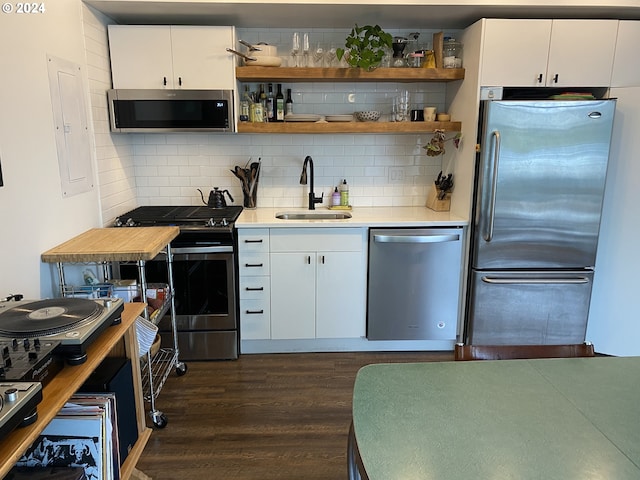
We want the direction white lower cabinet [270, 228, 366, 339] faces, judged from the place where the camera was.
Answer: facing the viewer

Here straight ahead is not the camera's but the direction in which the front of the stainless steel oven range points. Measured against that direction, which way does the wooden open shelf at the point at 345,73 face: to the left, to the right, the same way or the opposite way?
the same way

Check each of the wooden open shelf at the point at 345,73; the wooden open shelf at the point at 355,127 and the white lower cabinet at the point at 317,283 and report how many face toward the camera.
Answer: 3

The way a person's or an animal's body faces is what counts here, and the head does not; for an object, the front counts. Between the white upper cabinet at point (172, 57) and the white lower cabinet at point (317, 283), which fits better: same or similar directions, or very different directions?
same or similar directions

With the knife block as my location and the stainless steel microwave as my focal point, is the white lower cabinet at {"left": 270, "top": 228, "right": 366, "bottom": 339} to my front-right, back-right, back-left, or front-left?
front-left

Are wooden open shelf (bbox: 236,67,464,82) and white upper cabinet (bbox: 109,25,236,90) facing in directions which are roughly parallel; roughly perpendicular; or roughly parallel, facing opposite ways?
roughly parallel

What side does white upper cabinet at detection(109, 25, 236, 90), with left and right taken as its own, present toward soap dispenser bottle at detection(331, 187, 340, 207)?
left

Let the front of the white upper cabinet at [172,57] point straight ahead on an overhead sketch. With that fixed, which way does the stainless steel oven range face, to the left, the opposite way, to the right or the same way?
the same way

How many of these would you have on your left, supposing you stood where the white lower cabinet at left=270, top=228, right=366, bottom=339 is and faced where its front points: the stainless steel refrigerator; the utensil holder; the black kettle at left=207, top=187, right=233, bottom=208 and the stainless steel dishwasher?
2

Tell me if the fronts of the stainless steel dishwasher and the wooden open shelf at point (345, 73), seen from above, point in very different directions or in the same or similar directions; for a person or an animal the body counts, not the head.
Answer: same or similar directions

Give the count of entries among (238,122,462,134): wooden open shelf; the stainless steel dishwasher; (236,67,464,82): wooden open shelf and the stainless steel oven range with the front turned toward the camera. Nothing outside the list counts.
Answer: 4

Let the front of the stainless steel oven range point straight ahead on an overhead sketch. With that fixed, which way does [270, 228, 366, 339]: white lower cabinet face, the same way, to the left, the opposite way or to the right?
the same way

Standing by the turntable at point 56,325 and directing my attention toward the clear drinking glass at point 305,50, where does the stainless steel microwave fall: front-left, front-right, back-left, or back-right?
front-left

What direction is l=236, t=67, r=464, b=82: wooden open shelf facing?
toward the camera

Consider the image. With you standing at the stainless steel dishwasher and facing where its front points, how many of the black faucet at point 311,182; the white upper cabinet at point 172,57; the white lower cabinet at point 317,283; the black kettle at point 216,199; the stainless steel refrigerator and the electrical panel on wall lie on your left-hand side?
1

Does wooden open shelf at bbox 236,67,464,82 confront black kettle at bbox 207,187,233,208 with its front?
no

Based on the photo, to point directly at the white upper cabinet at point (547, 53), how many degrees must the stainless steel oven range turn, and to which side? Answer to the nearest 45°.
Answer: approximately 90° to its left

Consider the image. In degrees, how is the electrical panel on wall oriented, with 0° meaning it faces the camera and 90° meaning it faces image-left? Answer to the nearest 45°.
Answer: approximately 315°

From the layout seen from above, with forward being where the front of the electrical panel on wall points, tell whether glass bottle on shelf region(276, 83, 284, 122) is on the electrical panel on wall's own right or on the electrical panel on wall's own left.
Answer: on the electrical panel on wall's own left
